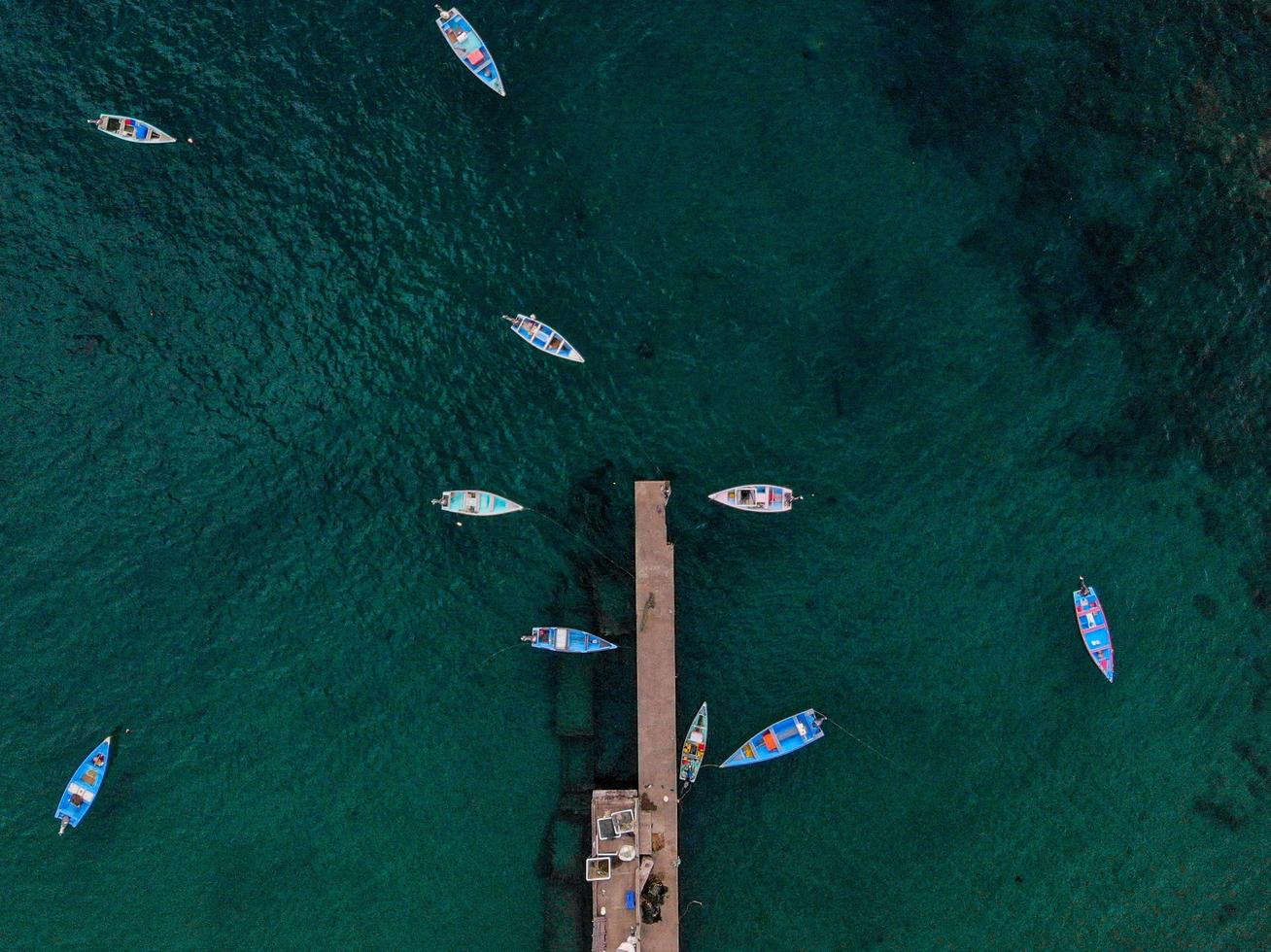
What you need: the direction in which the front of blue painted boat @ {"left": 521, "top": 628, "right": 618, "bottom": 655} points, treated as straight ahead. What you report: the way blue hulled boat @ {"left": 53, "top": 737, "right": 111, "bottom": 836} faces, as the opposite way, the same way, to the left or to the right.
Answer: to the left

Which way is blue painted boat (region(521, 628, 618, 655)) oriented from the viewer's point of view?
to the viewer's right

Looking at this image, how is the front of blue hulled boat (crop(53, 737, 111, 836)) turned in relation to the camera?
facing away from the viewer and to the right of the viewer

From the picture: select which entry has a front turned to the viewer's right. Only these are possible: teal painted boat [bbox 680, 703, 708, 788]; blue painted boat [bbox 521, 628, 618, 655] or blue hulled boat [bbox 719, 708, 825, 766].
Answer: blue painted boat [bbox 521, 628, 618, 655]

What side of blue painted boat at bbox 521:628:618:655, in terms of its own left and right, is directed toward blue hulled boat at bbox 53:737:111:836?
back

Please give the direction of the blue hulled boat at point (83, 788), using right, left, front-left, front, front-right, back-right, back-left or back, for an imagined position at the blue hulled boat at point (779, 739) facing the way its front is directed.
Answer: front-right

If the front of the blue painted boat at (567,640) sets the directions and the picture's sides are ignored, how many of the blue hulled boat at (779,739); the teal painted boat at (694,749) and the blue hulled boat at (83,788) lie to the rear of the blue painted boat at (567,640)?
1

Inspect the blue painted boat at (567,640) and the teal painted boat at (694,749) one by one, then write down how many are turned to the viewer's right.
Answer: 1

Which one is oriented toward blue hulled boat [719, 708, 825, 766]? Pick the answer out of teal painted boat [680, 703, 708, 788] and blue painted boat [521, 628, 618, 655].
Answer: blue painted boat [521, 628, 618, 655]

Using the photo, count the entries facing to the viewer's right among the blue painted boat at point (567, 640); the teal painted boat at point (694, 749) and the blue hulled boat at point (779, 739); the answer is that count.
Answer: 1

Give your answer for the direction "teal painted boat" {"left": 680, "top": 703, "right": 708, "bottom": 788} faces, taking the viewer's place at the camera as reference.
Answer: facing away from the viewer

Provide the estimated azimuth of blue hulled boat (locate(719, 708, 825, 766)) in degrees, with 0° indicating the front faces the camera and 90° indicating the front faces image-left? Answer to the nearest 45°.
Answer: approximately 45°

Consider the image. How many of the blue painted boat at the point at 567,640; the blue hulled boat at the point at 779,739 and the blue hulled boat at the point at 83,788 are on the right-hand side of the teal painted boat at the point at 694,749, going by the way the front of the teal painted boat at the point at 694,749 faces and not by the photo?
1

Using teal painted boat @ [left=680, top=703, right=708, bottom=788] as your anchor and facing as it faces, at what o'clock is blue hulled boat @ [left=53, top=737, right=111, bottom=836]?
The blue hulled boat is roughly at 9 o'clock from the teal painted boat.
